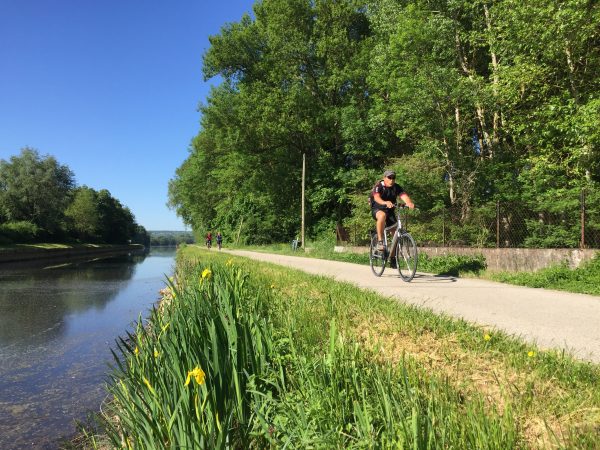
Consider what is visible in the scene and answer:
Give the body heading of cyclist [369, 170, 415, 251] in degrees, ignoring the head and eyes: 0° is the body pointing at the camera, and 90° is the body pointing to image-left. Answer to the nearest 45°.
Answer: approximately 315°

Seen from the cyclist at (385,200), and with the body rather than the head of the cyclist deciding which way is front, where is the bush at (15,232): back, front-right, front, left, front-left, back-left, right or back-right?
back

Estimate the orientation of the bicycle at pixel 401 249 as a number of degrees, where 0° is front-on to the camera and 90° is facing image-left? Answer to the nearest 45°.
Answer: approximately 315°

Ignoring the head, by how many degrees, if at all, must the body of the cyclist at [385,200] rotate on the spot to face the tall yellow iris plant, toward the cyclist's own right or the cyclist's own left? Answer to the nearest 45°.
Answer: approximately 45° to the cyclist's own right

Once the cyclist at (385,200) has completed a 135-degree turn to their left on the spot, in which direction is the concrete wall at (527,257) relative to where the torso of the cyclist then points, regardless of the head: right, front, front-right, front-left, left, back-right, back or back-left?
front-right

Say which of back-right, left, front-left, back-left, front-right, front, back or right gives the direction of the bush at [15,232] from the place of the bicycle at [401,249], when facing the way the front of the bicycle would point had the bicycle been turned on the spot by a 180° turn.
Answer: front

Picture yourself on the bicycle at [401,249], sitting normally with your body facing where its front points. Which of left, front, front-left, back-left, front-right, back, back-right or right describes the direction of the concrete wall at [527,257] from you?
left
